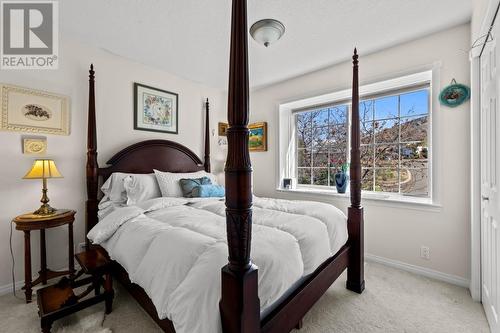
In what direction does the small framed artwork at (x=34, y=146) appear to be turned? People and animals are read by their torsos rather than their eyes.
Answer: toward the camera

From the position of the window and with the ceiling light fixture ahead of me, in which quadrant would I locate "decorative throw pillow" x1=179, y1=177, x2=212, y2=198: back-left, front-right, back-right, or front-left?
front-right

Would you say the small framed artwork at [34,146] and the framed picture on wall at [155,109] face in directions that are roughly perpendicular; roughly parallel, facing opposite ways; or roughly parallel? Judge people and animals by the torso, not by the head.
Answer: roughly parallel

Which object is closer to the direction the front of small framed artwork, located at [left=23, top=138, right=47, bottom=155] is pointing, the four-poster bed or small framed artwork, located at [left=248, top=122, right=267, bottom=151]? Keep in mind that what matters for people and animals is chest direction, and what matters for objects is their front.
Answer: the four-poster bed

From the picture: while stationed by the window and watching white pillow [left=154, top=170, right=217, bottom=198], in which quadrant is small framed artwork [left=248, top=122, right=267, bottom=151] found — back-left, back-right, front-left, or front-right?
front-right

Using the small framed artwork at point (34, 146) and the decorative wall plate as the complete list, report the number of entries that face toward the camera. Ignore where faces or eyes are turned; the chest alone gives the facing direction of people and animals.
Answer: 2

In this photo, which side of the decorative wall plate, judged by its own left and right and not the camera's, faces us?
front

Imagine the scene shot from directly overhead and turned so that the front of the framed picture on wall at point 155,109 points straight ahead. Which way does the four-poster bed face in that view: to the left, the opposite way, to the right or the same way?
the same way

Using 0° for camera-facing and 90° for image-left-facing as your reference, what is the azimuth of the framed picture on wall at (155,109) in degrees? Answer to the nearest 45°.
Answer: approximately 315°

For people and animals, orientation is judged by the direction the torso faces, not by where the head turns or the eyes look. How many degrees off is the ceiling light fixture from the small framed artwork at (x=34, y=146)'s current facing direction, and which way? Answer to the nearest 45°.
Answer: approximately 45° to its left
